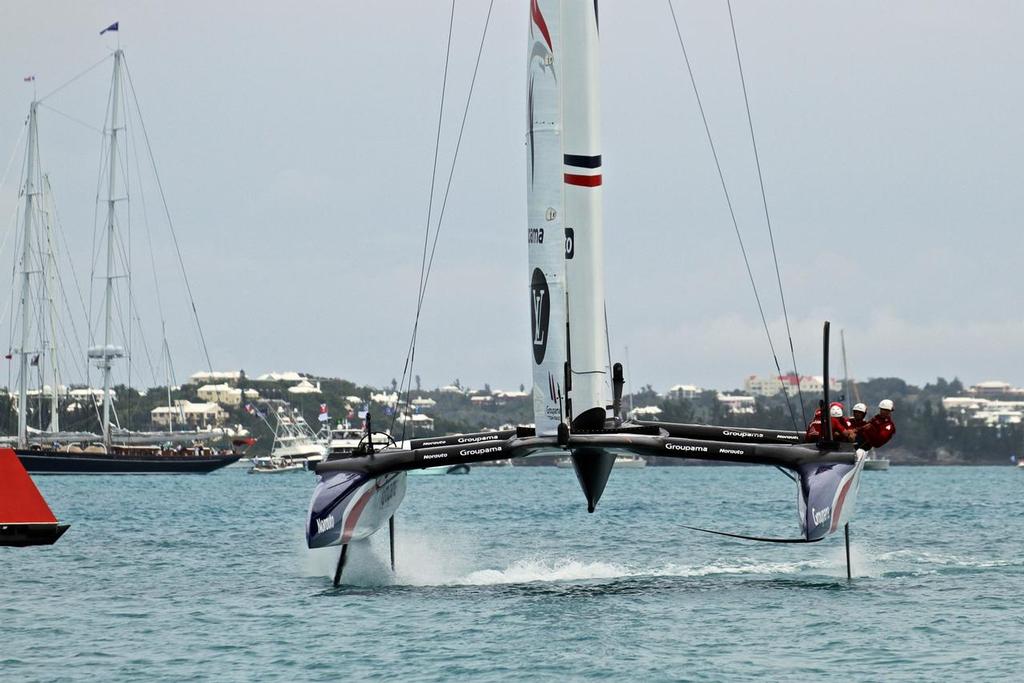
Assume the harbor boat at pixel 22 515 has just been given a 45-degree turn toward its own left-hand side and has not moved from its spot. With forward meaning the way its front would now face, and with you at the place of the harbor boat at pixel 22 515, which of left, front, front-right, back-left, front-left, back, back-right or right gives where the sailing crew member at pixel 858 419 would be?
front-right

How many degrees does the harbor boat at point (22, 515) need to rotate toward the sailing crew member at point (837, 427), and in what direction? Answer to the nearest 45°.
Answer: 0° — it already faces them

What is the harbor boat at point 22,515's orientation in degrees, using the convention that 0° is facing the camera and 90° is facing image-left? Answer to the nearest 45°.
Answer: approximately 270°

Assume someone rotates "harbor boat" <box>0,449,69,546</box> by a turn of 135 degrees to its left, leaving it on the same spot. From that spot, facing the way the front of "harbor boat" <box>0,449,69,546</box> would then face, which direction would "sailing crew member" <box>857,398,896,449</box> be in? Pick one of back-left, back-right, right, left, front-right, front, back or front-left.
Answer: back-right

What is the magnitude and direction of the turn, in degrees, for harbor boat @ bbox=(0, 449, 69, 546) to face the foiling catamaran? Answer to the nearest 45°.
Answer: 0° — it already faces it
